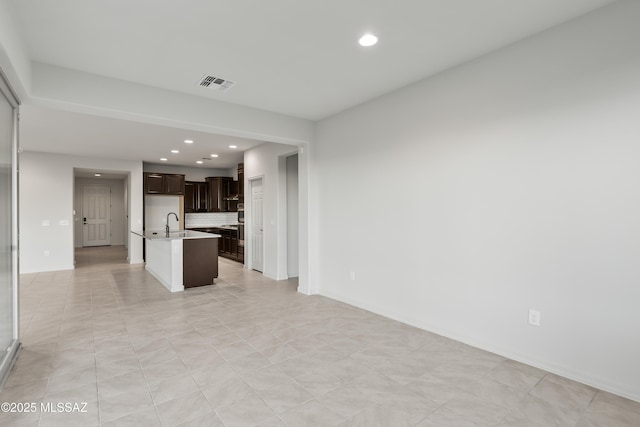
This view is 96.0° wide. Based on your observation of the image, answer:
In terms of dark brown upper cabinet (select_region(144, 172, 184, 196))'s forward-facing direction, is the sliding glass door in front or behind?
in front

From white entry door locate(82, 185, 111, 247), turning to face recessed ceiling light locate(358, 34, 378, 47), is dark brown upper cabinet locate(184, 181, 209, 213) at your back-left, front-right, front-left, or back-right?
front-left

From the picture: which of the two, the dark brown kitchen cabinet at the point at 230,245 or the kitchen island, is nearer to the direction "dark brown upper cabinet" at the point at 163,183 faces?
the kitchen island

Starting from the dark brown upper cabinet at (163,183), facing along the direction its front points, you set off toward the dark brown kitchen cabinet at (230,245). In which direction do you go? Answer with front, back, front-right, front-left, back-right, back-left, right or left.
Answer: front-left

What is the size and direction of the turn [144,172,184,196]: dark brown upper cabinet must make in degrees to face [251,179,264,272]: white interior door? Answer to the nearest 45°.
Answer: approximately 45° to its left

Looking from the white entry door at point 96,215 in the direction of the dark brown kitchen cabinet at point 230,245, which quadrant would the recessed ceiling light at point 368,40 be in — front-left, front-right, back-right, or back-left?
front-right

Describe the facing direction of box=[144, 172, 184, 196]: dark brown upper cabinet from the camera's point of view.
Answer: facing the viewer

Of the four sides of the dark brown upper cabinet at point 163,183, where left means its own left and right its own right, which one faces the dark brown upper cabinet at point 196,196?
left

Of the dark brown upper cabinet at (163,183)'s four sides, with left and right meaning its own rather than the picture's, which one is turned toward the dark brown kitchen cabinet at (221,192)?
left

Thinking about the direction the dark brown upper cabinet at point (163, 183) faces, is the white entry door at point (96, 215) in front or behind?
behind

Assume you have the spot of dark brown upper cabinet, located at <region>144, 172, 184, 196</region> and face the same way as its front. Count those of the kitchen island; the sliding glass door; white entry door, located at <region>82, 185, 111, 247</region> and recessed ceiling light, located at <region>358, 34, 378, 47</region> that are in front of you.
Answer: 3

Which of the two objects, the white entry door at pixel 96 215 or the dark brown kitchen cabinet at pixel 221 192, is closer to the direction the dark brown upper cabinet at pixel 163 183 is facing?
the dark brown kitchen cabinet

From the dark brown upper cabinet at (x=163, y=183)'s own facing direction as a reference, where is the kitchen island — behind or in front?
in front

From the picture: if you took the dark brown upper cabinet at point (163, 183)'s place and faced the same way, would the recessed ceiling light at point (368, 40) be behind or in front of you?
in front
